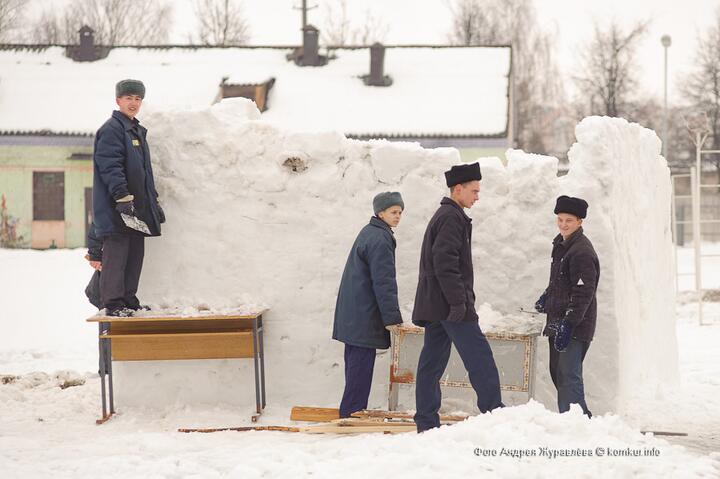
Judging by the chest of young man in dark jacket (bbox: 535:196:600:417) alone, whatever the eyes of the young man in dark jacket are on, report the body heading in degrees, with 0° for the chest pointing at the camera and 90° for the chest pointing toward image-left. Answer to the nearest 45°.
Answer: approximately 45°

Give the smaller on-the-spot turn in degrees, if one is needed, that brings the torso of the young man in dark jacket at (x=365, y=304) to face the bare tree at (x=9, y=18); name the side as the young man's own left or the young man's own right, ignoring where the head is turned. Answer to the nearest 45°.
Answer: approximately 135° to the young man's own left

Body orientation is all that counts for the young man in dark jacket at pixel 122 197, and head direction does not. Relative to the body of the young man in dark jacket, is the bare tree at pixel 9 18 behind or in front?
behind

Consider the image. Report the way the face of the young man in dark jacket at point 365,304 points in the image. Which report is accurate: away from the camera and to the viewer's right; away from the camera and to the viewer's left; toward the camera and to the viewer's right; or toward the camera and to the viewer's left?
toward the camera and to the viewer's right

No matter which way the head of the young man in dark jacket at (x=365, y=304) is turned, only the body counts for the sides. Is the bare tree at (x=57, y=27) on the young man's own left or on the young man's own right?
on the young man's own left

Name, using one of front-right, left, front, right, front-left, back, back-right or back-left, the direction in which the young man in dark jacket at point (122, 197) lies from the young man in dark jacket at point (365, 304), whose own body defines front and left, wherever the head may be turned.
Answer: back

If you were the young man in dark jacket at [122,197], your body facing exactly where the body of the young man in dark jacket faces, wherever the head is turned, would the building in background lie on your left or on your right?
on your left

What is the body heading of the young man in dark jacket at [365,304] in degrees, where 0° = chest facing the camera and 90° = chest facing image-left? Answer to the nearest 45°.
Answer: approximately 270°
